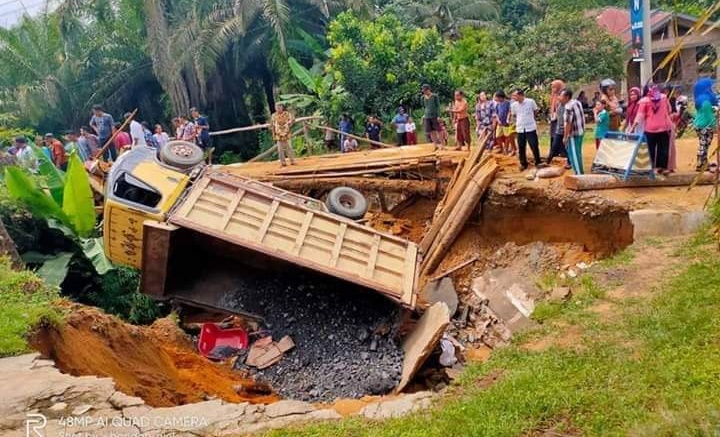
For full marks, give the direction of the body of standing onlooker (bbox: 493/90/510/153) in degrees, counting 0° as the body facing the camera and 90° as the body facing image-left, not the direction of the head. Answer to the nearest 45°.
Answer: approximately 45°

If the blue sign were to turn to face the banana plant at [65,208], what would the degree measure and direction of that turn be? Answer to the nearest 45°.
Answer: approximately 45° to its right

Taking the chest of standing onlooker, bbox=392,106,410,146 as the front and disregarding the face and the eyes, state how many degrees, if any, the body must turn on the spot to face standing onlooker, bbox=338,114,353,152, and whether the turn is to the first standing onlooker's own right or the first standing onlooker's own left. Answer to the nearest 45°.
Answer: approximately 135° to the first standing onlooker's own right

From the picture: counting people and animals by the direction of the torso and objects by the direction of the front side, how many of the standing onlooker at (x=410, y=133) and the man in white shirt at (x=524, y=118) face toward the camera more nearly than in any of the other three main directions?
2

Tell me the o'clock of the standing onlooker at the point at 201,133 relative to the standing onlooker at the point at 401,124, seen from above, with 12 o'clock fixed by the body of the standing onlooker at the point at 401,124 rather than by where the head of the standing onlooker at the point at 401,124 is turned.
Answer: the standing onlooker at the point at 201,133 is roughly at 3 o'clock from the standing onlooker at the point at 401,124.

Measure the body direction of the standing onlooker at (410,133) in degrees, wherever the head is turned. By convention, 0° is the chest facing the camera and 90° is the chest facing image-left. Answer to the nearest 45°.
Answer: approximately 0°

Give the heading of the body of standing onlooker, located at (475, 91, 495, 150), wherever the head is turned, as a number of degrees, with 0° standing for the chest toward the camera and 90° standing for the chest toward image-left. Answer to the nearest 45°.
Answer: approximately 0°
